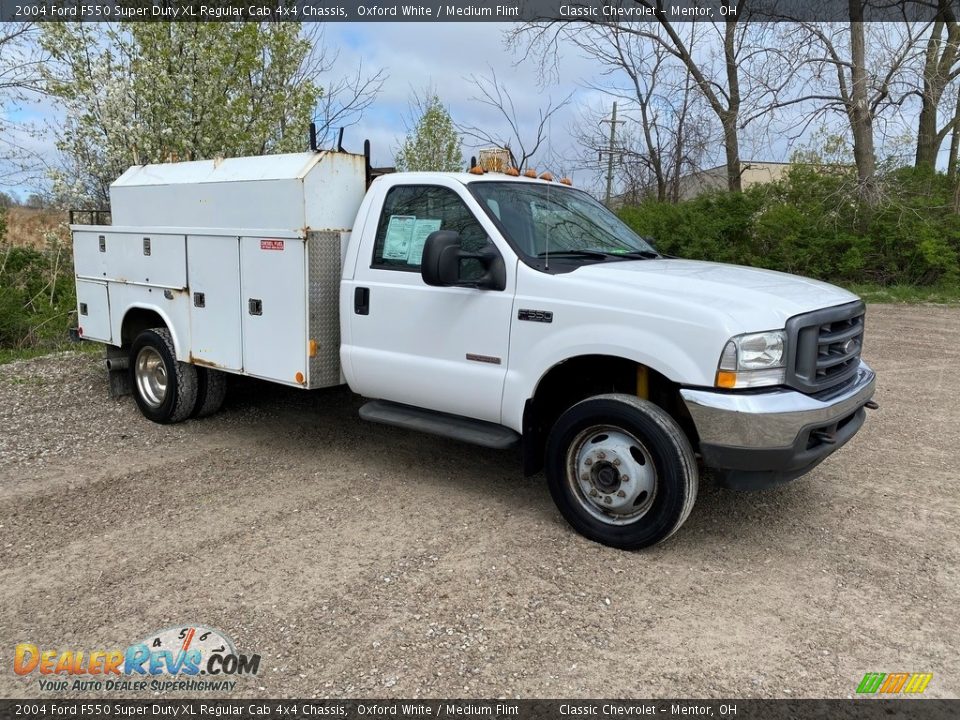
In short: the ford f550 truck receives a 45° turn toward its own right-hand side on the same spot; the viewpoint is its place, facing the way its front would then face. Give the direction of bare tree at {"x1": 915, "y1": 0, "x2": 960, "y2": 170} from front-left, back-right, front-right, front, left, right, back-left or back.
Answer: back-left

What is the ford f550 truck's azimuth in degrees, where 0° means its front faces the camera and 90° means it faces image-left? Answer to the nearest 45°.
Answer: approximately 315°

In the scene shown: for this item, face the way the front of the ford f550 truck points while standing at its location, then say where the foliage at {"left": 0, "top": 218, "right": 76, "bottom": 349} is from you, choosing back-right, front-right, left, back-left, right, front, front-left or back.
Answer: back

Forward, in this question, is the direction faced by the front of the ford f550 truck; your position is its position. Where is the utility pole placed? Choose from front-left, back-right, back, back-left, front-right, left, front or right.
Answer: back-left

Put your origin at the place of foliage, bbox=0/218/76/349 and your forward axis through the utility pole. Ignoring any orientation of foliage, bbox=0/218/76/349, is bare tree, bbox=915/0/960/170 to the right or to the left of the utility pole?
right

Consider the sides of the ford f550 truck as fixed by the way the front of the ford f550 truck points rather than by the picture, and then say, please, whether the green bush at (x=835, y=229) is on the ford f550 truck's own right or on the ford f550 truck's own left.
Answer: on the ford f550 truck's own left
